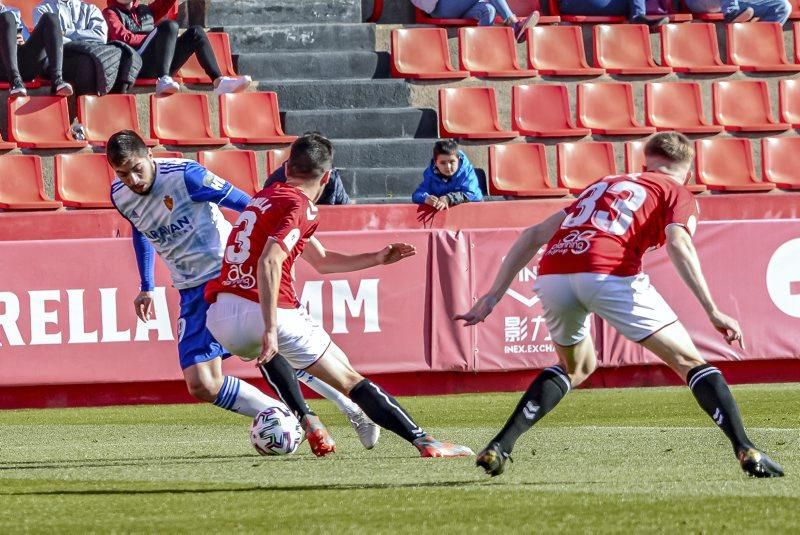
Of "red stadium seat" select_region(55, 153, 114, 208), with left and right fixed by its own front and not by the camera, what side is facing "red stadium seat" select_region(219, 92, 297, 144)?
left

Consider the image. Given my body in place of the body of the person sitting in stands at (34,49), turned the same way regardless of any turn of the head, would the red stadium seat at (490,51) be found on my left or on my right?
on my left

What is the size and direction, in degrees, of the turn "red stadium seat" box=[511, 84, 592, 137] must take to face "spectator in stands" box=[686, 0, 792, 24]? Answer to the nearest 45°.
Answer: approximately 90° to its left

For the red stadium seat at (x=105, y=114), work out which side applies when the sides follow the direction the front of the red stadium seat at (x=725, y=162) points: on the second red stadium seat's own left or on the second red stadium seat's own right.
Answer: on the second red stadium seat's own right

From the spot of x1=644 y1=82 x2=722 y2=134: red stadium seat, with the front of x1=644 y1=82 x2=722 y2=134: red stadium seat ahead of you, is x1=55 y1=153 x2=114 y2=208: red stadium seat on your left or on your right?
on your right

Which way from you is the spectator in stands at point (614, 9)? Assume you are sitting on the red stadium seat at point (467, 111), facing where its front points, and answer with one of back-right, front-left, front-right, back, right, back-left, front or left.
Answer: left

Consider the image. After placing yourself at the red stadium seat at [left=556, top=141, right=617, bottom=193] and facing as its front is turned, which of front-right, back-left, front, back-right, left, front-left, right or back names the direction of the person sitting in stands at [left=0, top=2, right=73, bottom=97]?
back-right

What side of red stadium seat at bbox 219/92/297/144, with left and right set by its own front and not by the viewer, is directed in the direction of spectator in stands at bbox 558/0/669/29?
left

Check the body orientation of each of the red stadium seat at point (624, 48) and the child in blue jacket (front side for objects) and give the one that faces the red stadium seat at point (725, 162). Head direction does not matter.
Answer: the red stadium seat at point (624, 48)

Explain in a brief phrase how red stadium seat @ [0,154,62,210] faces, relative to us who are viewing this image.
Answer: facing the viewer and to the right of the viewer
